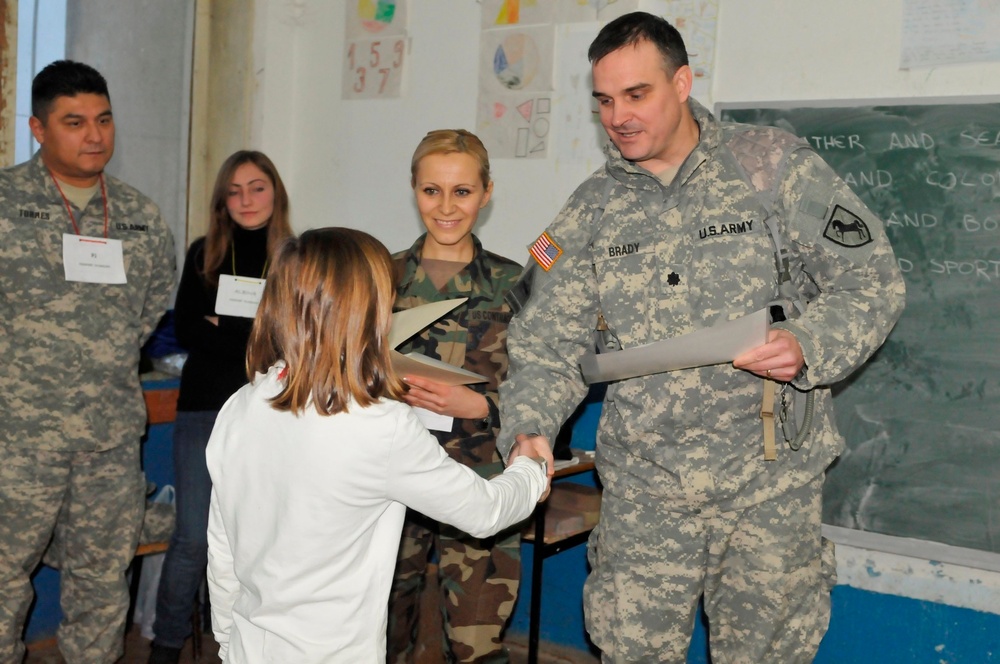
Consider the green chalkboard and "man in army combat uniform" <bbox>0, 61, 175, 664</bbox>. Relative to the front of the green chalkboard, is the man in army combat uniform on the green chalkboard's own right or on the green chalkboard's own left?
on the green chalkboard's own right

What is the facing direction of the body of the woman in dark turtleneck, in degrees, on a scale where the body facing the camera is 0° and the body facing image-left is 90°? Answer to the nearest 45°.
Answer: approximately 315°

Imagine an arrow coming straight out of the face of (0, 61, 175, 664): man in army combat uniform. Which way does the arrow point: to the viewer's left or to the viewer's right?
to the viewer's right

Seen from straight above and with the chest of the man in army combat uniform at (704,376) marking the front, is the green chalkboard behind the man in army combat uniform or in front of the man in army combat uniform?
behind

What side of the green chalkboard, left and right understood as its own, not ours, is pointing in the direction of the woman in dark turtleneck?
right
